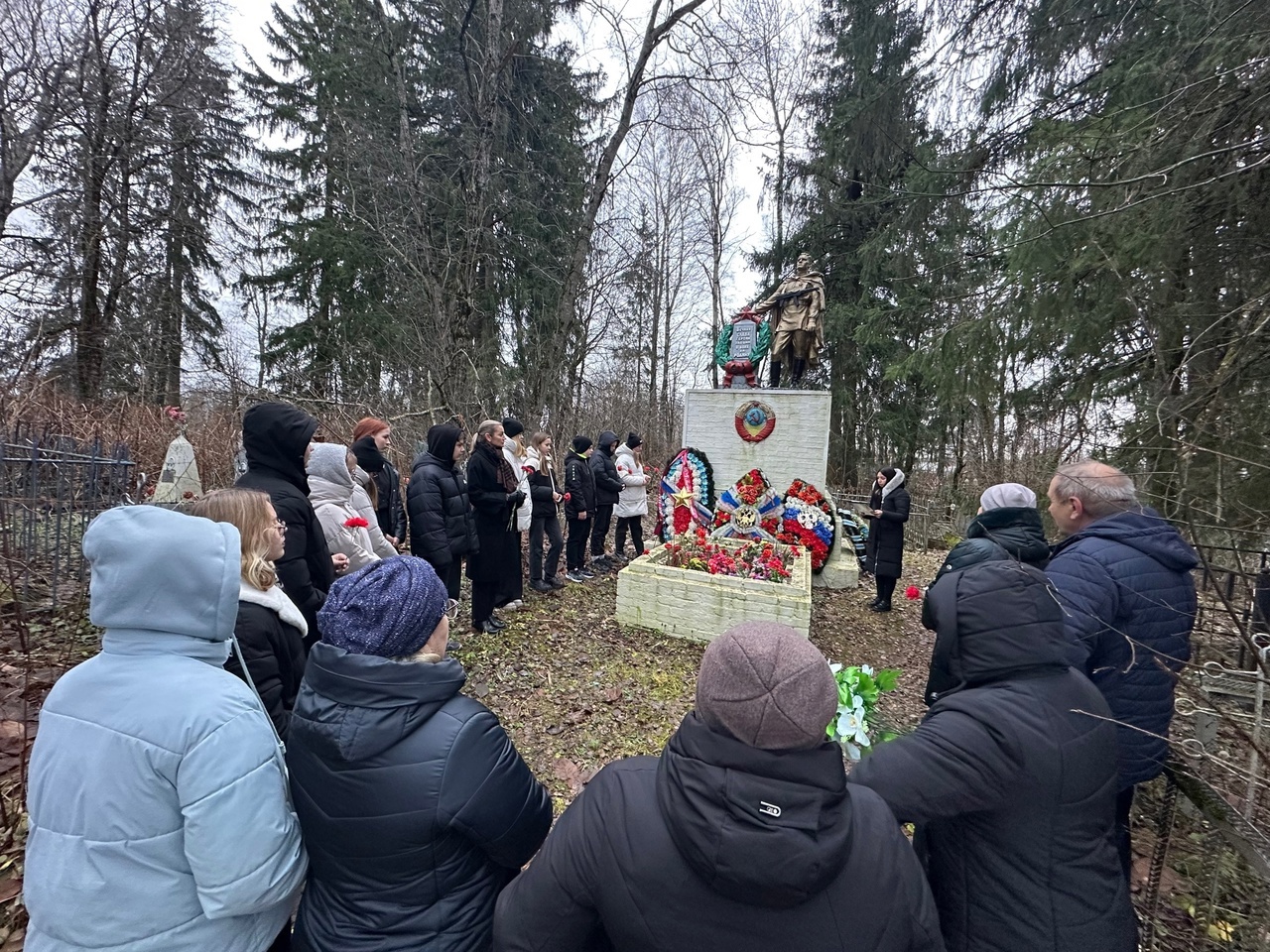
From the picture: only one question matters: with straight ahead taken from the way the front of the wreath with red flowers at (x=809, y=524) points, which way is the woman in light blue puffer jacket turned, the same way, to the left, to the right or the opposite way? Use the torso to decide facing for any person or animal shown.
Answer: the opposite way

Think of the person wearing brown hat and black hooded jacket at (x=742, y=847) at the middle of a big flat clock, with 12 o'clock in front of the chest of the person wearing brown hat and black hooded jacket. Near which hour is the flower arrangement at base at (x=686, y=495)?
The flower arrangement at base is roughly at 12 o'clock from the person wearing brown hat and black hooded jacket.

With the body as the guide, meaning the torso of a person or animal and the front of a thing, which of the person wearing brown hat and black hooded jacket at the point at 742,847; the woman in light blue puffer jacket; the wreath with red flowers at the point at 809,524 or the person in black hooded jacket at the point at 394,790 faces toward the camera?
the wreath with red flowers

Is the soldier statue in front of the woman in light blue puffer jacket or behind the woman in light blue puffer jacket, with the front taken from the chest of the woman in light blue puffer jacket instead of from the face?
in front

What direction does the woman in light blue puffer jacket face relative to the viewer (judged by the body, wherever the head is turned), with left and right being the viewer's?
facing away from the viewer and to the right of the viewer

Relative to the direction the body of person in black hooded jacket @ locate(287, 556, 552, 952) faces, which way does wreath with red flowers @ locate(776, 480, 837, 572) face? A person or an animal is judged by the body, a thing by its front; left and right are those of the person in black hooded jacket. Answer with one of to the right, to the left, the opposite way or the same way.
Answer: the opposite way

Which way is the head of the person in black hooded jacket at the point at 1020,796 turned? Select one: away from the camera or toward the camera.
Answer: away from the camera

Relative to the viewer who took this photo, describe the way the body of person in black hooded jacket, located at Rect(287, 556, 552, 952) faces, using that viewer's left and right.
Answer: facing away from the viewer and to the right of the viewer

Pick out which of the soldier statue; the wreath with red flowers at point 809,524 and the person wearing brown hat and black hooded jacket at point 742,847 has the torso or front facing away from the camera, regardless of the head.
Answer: the person wearing brown hat and black hooded jacket

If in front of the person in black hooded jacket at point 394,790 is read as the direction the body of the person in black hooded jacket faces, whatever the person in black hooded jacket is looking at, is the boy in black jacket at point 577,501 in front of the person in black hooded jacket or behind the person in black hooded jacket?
in front

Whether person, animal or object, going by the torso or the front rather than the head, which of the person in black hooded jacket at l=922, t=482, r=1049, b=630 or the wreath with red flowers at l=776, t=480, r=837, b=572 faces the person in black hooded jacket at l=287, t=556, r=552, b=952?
the wreath with red flowers

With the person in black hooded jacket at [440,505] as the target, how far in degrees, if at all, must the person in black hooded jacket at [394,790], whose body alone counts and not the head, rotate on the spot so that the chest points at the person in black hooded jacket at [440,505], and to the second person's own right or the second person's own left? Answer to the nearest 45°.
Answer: approximately 45° to the second person's own left

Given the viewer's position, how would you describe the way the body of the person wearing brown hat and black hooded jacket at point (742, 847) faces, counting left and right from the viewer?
facing away from the viewer
